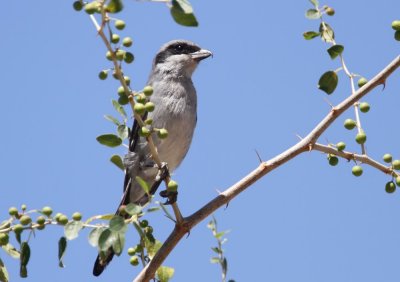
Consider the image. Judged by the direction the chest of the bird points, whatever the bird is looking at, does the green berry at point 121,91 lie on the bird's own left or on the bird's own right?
on the bird's own right

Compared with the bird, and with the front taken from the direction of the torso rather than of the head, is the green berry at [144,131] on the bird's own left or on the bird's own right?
on the bird's own right

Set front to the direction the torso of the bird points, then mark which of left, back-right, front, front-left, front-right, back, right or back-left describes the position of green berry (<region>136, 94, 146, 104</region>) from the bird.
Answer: front-right

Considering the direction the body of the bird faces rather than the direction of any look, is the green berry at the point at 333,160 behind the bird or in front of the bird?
in front

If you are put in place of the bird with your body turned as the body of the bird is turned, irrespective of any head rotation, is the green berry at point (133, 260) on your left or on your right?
on your right

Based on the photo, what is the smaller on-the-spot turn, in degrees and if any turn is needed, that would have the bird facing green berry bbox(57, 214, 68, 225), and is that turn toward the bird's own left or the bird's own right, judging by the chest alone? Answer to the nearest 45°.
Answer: approximately 135° to the bird's own right

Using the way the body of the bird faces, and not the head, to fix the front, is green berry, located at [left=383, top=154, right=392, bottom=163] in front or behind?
in front

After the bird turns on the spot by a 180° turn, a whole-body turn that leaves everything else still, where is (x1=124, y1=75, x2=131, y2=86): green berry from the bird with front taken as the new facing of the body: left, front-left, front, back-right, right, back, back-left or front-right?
back-left

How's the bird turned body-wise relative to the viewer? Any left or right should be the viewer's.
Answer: facing the viewer and to the right of the viewer

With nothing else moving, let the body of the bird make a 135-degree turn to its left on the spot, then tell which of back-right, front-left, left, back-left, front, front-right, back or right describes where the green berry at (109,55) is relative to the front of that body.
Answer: left
